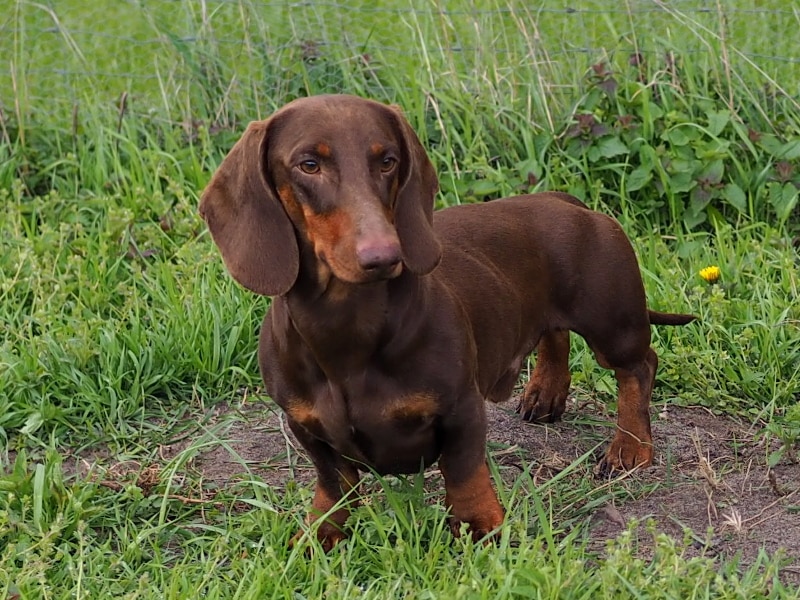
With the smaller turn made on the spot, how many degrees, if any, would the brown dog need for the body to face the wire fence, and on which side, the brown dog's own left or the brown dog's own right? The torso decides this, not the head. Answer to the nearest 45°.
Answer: approximately 135° to the brown dog's own right

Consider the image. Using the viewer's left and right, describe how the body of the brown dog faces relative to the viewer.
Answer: facing the viewer and to the left of the viewer

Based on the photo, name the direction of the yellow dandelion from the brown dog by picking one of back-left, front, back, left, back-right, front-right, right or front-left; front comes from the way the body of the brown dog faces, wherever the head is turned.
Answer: back
